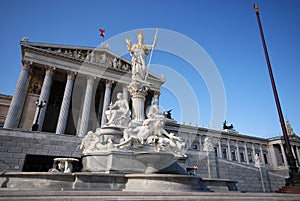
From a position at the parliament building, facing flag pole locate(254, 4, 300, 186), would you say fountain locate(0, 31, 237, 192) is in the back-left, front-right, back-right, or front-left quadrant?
front-right

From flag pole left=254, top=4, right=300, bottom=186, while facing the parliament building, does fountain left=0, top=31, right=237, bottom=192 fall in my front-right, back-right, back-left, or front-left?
front-left

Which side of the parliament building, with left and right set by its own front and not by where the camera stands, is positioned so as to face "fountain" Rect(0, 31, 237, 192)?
front
